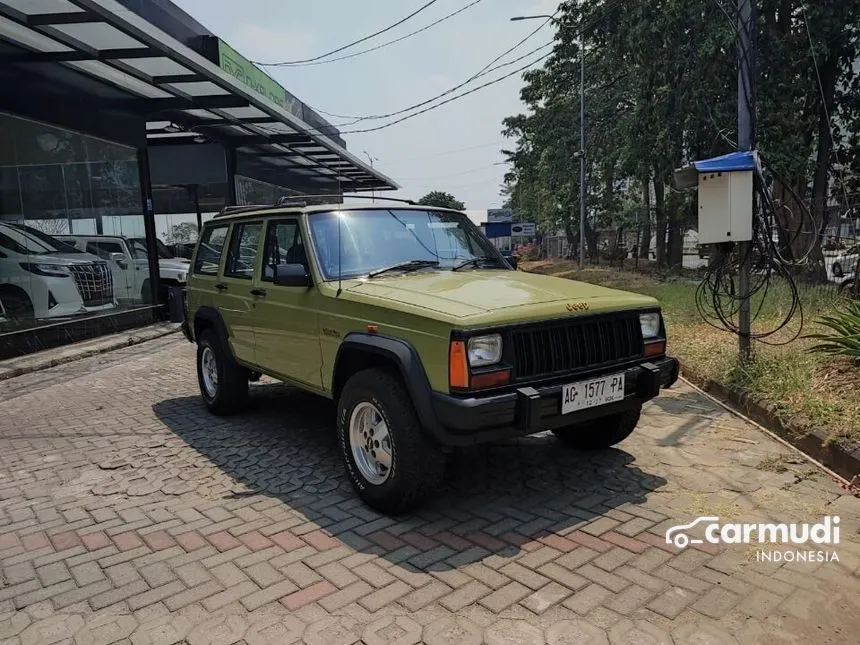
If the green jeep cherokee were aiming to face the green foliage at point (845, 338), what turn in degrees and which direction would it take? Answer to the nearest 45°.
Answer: approximately 90° to its left

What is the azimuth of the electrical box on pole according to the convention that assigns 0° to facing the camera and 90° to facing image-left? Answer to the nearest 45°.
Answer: approximately 0°

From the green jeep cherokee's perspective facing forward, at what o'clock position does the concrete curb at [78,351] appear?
The concrete curb is roughly at 6 o'clock from the green jeep cherokee.

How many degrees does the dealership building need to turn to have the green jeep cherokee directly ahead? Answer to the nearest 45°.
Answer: approximately 45° to its right

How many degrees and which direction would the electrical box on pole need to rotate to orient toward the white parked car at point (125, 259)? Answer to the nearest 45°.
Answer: approximately 90° to its right

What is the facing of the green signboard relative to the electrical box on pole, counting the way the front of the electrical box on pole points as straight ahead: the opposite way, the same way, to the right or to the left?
to the left
